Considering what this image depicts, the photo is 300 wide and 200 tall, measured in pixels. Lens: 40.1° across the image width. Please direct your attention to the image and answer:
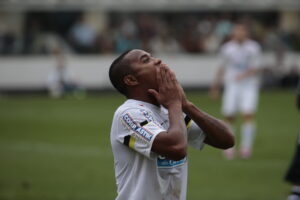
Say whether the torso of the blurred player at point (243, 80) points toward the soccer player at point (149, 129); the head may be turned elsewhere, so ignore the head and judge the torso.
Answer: yes

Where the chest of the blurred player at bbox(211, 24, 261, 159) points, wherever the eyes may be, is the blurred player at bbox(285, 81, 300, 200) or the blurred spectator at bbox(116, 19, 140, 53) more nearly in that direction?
the blurred player

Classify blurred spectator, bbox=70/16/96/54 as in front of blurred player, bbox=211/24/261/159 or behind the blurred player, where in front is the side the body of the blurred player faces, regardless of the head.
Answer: behind

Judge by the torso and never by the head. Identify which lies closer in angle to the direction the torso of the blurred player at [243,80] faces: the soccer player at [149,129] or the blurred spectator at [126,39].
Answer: the soccer player

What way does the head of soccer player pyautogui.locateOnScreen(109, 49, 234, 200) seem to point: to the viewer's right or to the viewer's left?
to the viewer's right

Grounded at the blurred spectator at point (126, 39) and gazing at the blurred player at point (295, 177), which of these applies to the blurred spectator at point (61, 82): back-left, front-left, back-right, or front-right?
front-right

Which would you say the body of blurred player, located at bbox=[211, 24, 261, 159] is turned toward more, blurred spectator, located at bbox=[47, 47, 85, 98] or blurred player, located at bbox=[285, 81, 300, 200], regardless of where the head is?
the blurred player

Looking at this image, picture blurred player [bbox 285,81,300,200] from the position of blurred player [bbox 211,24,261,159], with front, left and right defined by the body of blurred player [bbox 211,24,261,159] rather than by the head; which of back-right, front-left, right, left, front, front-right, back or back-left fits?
front

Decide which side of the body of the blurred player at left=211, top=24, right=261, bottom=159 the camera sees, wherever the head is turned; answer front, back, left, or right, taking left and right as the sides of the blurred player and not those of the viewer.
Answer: front

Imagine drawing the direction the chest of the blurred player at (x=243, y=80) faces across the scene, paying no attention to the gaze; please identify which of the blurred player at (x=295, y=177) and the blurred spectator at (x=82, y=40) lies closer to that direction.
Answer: the blurred player

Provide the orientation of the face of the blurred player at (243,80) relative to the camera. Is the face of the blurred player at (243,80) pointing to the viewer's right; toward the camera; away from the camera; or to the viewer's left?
toward the camera

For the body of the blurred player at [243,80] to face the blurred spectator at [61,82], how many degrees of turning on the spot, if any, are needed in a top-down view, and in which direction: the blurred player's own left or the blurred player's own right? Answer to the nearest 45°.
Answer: approximately 135° to the blurred player's own right

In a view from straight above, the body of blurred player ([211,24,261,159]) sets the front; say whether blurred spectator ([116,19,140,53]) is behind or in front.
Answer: behind

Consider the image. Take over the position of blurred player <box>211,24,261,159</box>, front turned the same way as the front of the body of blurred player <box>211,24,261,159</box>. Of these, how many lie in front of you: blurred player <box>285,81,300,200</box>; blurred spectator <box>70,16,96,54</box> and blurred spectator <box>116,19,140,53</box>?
1
